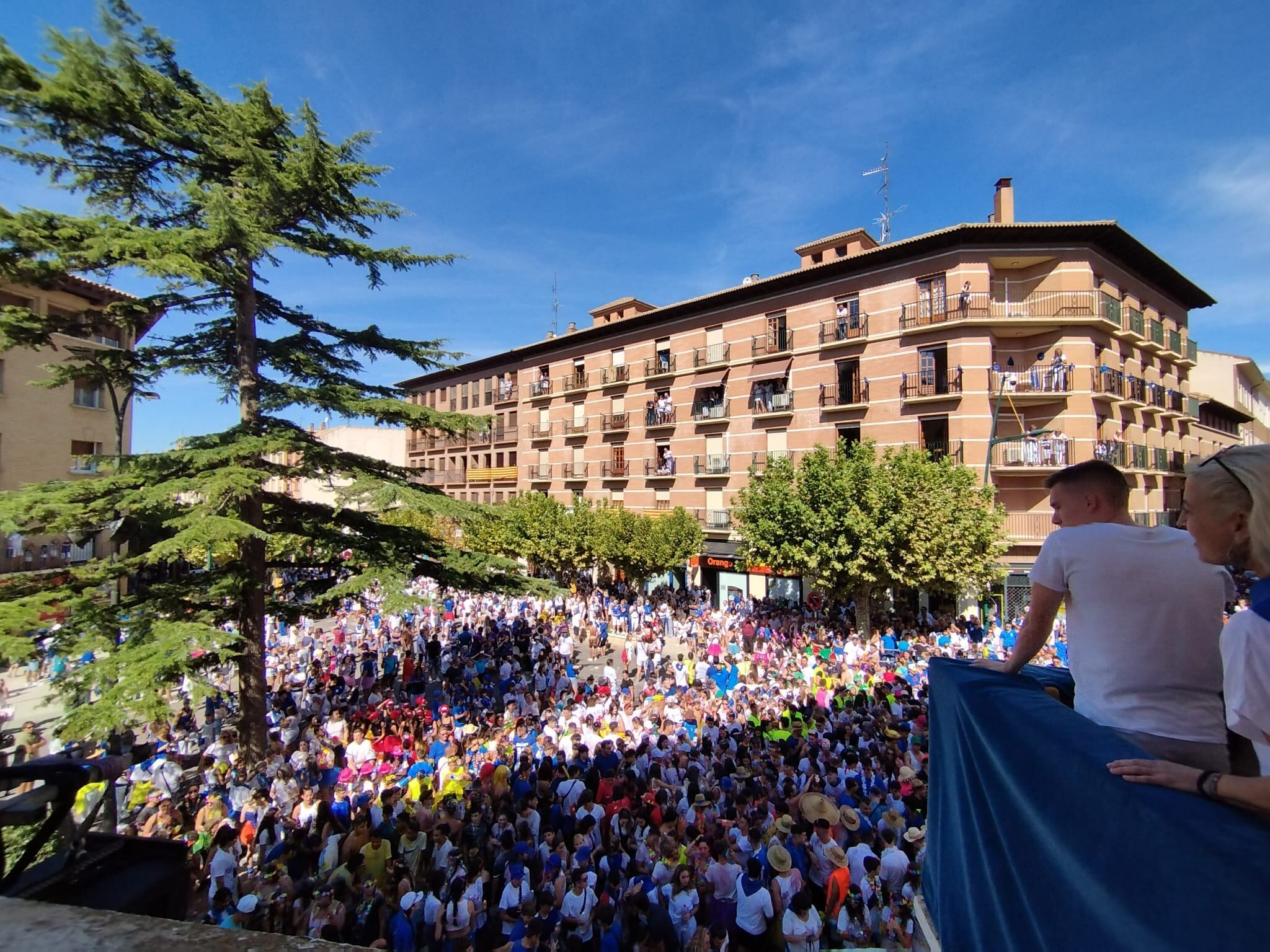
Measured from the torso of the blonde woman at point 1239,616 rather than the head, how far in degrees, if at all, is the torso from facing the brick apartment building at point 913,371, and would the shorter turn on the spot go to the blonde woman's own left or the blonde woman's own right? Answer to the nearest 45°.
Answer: approximately 90° to the blonde woman's own right

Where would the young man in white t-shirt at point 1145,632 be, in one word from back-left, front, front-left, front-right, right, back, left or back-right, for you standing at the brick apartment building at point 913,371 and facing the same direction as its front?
front-left

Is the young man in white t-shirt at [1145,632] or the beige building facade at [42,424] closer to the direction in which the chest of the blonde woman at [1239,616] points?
the beige building facade

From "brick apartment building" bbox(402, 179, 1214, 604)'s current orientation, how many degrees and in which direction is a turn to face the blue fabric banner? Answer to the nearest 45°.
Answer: approximately 45° to its left

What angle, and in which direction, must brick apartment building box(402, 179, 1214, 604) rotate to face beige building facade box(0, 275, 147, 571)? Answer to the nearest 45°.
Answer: approximately 45° to its right

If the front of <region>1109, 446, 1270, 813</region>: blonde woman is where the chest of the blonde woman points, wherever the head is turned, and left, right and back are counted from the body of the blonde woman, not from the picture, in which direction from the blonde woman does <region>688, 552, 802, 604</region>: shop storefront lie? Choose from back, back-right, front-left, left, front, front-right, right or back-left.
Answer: front-right

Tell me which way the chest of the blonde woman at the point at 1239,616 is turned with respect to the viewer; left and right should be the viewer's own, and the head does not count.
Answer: facing to the left of the viewer

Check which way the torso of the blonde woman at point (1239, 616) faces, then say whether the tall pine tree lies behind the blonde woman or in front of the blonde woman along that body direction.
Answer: in front

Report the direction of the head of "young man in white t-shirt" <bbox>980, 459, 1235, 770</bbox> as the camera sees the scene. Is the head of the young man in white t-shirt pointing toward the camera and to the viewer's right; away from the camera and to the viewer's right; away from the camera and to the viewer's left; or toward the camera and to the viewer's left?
away from the camera and to the viewer's left

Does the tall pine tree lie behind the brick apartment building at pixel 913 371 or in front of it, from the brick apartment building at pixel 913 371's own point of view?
in front

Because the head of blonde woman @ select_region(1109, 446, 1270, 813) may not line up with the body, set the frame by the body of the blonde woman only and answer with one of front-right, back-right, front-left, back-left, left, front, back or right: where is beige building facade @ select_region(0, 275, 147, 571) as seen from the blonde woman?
front
